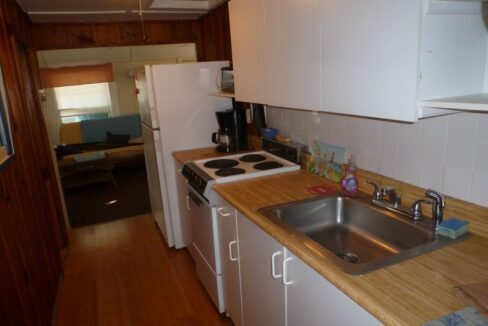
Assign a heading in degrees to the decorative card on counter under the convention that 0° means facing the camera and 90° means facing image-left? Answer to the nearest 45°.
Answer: approximately 45°

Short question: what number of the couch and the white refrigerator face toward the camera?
1

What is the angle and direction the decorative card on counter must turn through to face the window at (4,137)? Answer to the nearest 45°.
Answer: approximately 45° to its right

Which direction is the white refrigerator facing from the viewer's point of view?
to the viewer's left

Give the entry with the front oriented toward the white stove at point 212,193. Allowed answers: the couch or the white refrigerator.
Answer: the couch

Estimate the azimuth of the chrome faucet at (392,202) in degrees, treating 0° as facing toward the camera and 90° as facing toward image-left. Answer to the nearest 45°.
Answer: approximately 45°

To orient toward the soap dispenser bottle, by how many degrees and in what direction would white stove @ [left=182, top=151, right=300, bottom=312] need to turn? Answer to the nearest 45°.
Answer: approximately 90° to its left

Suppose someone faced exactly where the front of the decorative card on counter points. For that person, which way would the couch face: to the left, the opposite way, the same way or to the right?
to the left

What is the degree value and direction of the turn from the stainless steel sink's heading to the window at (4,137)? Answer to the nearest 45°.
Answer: approximately 45° to its right

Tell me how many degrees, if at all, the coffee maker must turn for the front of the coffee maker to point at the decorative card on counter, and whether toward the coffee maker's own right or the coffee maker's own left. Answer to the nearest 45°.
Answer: approximately 90° to the coffee maker's own left

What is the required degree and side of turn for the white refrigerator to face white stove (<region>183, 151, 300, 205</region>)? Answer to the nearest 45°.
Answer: approximately 90° to its left

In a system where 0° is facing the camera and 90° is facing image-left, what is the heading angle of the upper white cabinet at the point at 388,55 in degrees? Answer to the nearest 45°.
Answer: approximately 45°

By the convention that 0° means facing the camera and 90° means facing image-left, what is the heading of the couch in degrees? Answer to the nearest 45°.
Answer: approximately 0°

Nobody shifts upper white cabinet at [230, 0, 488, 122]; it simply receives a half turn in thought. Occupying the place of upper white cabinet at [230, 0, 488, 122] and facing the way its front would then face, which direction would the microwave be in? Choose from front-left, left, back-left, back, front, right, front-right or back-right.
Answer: left
